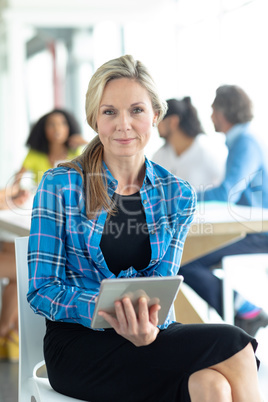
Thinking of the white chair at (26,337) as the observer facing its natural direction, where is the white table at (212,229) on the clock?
The white table is roughly at 9 o'clock from the white chair.

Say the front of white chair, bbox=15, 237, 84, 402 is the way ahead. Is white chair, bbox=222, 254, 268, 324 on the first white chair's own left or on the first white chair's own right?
on the first white chair's own left

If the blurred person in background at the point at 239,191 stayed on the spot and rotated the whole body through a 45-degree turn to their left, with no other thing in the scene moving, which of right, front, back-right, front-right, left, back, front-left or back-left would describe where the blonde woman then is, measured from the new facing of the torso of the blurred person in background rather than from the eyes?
front-left

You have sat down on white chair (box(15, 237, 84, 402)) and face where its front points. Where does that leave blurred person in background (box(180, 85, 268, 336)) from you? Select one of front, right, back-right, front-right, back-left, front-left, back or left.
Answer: left

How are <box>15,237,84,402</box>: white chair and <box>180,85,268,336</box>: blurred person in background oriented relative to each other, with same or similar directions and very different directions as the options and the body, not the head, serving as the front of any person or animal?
very different directions

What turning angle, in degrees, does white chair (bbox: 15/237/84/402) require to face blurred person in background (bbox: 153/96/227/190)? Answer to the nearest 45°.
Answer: approximately 90° to its left

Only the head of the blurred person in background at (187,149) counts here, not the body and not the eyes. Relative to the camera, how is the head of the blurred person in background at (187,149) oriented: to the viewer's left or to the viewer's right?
to the viewer's left

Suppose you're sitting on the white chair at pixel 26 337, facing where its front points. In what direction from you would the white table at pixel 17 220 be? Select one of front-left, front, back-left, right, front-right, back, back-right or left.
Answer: back-left

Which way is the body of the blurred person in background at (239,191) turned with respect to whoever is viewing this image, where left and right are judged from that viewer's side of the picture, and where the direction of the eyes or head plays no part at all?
facing to the left of the viewer

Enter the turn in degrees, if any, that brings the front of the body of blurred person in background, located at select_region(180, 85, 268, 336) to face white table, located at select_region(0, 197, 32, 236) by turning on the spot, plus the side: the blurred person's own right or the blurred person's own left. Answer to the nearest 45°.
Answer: approximately 45° to the blurred person's own left

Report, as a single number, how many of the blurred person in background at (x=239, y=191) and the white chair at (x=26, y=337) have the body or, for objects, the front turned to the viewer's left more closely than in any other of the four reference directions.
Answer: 1

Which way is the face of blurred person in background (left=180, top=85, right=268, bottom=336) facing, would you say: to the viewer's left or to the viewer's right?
to the viewer's left
